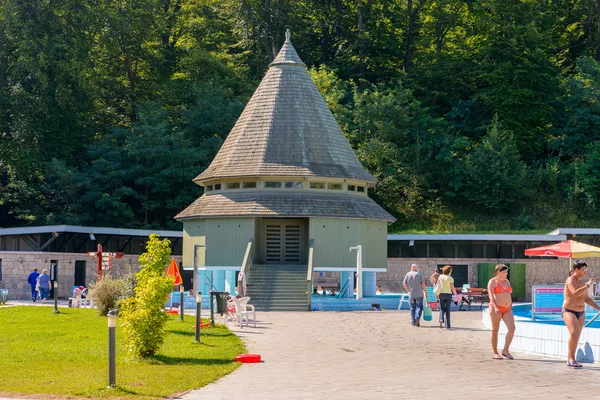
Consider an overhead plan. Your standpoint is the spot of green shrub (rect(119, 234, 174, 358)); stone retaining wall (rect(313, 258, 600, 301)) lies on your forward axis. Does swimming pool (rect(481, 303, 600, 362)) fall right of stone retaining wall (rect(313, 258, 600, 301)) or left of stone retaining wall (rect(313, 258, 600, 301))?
right

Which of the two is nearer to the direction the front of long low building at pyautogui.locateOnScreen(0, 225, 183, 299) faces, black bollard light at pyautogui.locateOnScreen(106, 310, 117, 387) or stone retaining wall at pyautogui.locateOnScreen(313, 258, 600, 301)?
the black bollard light

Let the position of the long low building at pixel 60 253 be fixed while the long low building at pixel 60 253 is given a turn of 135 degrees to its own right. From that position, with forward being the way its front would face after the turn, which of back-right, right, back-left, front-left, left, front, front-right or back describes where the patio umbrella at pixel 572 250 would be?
back

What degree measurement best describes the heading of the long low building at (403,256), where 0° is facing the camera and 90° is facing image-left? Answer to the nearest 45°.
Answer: approximately 0°
